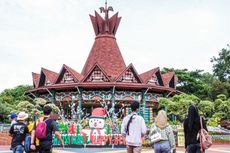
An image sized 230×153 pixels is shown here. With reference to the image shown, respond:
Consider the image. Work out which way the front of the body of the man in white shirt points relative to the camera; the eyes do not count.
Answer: away from the camera

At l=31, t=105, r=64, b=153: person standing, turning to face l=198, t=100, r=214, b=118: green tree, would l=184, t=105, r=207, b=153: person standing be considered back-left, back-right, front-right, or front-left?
front-right

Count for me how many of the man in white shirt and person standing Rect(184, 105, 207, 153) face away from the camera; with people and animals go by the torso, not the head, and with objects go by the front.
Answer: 2

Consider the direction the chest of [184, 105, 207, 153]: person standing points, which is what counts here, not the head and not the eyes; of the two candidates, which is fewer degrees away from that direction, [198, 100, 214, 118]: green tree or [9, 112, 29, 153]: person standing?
the green tree

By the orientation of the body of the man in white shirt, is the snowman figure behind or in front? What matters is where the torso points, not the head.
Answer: in front

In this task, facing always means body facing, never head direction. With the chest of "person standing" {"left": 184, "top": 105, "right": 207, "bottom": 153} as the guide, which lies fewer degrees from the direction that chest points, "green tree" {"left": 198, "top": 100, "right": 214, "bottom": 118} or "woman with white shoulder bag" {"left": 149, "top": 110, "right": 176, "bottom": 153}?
the green tree

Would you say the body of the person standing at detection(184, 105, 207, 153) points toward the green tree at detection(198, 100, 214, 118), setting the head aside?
yes

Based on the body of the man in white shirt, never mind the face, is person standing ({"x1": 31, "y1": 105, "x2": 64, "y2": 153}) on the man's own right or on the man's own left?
on the man's own left

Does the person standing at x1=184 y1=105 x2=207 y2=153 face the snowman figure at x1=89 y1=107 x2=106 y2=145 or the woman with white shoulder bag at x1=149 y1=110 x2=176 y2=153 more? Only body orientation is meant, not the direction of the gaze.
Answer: the snowman figure

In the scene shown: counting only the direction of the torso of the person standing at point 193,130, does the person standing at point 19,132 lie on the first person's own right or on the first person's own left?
on the first person's own left

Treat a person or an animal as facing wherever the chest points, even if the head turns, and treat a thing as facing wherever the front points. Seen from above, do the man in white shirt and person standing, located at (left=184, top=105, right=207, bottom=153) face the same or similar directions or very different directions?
same or similar directions

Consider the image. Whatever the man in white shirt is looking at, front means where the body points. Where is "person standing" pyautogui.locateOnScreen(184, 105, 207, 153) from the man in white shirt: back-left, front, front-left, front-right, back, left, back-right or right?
right

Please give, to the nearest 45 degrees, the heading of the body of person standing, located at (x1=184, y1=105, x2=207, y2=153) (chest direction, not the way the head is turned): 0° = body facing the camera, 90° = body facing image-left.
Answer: approximately 180°
